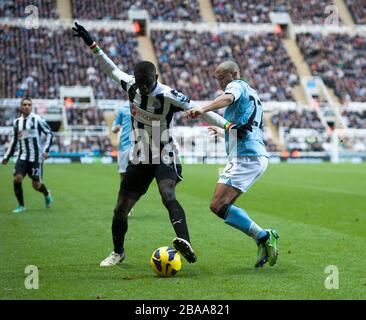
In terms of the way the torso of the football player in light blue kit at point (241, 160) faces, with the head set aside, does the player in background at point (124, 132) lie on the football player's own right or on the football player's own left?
on the football player's own right

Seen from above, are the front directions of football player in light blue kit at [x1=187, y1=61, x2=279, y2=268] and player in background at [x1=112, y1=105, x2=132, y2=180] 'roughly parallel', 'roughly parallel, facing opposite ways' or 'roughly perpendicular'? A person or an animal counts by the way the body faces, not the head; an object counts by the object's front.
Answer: roughly perpendicular

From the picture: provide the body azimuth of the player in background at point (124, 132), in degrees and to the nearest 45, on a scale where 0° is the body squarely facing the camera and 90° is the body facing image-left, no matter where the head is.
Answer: approximately 0°

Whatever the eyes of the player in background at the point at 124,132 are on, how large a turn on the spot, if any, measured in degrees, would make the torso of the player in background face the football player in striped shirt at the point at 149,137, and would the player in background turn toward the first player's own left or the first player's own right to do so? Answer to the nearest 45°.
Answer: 0° — they already face them

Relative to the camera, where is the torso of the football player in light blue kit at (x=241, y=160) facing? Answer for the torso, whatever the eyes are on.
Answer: to the viewer's left

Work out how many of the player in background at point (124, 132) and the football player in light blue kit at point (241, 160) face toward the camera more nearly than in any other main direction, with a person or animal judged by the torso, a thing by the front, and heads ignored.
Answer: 1

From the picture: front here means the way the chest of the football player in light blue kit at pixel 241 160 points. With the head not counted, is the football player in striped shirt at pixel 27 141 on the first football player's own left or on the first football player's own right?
on the first football player's own right

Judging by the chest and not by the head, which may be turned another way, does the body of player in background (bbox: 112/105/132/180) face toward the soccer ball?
yes

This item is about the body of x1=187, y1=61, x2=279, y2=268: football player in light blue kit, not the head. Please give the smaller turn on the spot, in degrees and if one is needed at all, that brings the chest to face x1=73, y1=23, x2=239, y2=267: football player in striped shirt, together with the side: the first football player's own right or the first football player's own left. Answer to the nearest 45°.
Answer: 0° — they already face them
